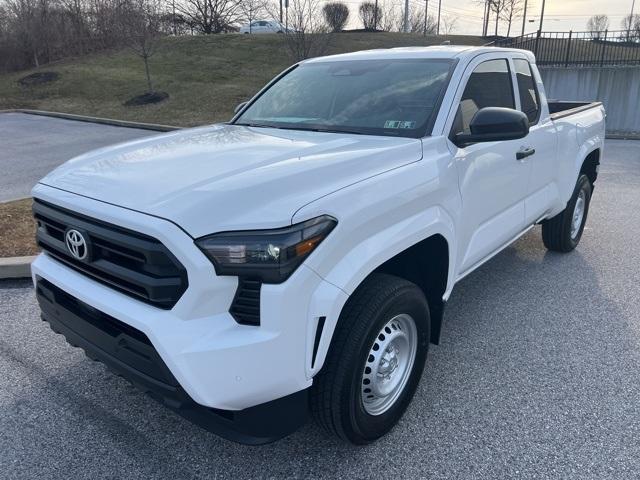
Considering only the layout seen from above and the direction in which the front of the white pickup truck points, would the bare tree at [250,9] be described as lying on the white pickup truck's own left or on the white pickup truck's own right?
on the white pickup truck's own right

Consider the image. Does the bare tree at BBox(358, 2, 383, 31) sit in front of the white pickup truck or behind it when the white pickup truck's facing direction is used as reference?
behind

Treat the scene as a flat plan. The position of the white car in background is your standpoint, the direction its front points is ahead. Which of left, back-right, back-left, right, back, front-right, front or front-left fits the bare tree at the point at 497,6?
back

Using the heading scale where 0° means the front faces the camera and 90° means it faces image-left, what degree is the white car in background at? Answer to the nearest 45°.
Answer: approximately 90°

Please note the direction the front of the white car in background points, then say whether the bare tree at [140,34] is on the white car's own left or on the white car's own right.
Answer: on the white car's own left

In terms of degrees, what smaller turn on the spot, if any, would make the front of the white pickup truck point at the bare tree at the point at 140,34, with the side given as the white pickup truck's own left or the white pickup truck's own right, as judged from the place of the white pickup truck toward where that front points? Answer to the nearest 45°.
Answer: approximately 135° to the white pickup truck's own right

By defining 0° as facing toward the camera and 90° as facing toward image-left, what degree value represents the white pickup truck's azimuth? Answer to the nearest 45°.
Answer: approximately 45°

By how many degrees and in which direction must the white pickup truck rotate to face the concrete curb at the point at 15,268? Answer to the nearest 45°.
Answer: approximately 90° to its right

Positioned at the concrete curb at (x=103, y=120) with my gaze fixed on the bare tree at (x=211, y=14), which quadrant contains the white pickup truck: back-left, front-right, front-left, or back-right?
back-right

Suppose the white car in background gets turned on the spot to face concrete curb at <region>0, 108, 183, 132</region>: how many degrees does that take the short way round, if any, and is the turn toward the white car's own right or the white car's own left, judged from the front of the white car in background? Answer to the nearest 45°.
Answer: approximately 90° to the white car's own left

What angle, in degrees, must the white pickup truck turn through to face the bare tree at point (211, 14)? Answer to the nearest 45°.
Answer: approximately 135° to its right
